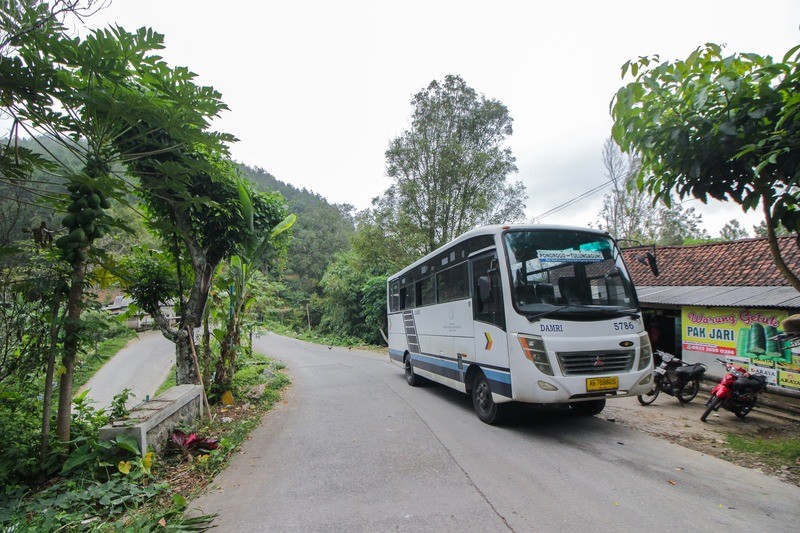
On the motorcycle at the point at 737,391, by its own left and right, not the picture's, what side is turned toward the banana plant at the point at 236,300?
front

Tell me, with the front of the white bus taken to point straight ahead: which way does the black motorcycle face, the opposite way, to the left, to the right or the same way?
to the right

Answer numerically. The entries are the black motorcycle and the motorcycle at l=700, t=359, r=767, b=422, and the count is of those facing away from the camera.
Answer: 0

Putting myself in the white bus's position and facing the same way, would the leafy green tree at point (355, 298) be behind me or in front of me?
behind

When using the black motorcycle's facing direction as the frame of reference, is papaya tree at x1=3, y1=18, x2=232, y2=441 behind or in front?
in front

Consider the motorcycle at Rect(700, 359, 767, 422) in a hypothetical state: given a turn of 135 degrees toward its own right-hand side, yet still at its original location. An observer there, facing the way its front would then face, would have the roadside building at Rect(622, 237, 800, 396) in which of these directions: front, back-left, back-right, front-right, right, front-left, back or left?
front

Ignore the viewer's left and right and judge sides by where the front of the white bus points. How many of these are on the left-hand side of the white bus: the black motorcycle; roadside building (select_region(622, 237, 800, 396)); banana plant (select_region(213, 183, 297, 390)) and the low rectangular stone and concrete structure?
2

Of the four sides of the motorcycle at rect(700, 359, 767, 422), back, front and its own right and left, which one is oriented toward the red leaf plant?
front

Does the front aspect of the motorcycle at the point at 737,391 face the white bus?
no

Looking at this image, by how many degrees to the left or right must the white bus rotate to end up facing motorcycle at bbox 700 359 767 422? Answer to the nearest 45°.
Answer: approximately 90° to its left

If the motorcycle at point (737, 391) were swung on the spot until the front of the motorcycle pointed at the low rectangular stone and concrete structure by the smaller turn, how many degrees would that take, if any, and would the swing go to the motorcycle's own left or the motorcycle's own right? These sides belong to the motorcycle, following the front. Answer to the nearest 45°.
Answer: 0° — it already faces it

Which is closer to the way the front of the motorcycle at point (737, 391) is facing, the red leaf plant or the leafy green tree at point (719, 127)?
the red leaf plant

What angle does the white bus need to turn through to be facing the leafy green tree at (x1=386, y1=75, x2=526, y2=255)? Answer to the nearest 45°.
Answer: approximately 135° to its left
